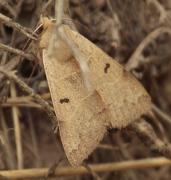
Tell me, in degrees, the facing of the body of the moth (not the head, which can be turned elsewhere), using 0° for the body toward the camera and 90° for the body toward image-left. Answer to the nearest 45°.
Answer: approximately 135°

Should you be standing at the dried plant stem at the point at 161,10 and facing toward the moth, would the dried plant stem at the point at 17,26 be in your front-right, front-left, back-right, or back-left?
front-right

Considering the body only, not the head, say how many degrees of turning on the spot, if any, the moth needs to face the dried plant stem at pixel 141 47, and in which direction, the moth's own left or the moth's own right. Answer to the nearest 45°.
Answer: approximately 45° to the moth's own right

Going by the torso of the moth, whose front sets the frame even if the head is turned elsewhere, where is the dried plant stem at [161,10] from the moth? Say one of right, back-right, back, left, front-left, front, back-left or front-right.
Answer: front-right

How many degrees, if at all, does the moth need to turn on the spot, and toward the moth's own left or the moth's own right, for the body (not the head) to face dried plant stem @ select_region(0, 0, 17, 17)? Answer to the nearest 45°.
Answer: approximately 45° to the moth's own left
